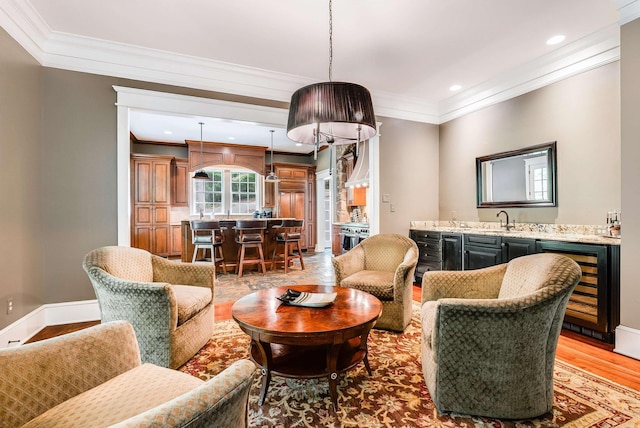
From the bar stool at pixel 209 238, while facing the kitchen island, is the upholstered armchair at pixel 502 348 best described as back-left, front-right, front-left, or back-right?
back-right

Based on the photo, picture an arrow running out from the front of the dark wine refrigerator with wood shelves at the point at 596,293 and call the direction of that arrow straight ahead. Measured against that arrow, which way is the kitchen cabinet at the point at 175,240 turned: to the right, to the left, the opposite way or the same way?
to the left

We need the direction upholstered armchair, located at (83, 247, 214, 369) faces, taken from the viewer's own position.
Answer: facing the viewer and to the right of the viewer

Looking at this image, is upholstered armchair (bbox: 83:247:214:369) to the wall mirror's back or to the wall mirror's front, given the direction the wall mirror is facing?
to the front

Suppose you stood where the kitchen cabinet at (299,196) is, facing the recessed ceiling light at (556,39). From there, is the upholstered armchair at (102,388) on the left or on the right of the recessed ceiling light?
right

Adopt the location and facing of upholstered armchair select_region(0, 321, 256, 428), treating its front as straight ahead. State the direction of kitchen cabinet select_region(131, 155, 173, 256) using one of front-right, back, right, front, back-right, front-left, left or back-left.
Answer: front-left

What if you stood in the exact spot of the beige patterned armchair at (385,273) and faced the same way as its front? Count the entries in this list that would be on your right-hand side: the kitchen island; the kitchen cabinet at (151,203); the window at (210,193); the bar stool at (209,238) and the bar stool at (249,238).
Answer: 5

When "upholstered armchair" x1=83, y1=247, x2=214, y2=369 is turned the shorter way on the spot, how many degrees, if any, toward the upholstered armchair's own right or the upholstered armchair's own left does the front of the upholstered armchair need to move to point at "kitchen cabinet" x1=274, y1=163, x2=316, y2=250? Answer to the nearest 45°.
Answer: approximately 90° to the upholstered armchair's own left

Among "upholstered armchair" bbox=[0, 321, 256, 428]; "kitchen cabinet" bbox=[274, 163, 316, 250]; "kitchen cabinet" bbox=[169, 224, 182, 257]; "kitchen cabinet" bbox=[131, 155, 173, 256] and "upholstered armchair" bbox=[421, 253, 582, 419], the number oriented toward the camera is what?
3

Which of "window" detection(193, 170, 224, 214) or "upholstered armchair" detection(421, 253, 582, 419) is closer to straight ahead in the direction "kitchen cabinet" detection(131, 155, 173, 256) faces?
the upholstered armchair

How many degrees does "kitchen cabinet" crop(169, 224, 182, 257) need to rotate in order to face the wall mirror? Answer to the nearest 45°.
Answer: approximately 45° to its left

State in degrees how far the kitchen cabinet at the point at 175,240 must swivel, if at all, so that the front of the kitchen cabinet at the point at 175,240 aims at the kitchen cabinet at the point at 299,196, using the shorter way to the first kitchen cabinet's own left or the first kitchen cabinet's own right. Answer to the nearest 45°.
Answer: approximately 90° to the first kitchen cabinet's own left

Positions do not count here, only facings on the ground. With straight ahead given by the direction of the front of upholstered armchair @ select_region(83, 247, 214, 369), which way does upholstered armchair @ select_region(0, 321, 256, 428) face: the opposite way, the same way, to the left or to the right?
to the left

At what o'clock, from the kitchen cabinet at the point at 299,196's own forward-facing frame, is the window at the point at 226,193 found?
The window is roughly at 3 o'clock from the kitchen cabinet.

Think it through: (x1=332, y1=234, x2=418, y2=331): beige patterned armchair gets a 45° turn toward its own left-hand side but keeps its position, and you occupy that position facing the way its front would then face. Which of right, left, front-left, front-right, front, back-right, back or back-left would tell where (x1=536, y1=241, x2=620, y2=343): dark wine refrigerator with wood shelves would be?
left

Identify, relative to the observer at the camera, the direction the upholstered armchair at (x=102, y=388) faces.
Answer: facing away from the viewer and to the right of the viewer
